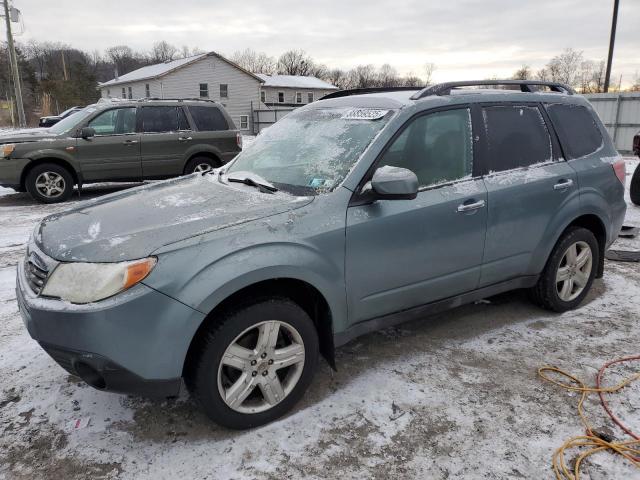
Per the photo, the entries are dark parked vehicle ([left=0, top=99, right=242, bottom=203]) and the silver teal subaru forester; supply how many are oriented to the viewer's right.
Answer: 0

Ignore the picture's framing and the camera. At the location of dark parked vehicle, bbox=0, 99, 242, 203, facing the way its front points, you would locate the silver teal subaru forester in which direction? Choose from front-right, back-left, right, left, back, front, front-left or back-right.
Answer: left

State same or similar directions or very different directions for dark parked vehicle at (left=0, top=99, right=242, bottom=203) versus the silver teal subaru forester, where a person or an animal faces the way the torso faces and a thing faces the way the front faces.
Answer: same or similar directions

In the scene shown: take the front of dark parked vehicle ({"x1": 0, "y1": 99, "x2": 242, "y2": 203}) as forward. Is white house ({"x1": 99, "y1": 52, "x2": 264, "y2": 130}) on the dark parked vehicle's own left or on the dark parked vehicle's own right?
on the dark parked vehicle's own right

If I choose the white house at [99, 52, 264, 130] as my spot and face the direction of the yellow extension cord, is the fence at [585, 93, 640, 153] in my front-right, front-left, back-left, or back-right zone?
front-left

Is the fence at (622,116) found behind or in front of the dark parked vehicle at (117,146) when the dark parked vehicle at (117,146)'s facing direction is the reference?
behind

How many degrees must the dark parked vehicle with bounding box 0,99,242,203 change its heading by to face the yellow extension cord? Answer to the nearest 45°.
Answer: approximately 90° to its left

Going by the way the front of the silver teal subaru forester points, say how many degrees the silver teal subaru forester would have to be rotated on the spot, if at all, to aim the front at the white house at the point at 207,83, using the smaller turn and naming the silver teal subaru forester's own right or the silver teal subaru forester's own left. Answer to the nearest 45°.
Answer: approximately 135° to the silver teal subaru forester's own right

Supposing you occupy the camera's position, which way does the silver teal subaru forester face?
facing the viewer and to the left of the viewer

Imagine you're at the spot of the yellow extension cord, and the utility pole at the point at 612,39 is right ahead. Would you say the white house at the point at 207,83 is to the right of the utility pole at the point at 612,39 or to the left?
left

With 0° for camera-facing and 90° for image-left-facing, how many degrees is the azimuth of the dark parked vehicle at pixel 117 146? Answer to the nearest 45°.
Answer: approximately 90°

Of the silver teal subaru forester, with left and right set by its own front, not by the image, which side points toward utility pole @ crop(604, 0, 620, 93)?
back

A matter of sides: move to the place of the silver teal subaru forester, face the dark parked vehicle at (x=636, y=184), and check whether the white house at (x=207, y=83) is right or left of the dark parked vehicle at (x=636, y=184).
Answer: left
